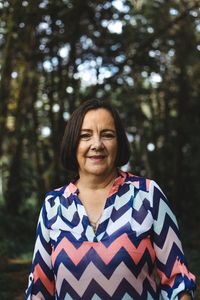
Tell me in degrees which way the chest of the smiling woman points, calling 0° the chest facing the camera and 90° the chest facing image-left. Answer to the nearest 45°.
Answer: approximately 0°
